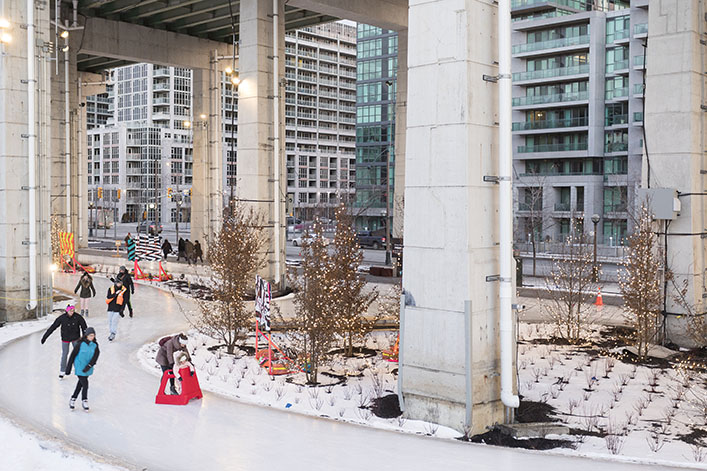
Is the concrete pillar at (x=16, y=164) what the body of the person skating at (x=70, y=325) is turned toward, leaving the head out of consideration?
no

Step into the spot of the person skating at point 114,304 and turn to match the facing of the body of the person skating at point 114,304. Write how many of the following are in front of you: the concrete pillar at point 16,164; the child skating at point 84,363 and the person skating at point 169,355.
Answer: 2

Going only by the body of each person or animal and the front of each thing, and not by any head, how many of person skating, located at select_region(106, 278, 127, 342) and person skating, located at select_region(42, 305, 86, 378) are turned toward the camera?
2

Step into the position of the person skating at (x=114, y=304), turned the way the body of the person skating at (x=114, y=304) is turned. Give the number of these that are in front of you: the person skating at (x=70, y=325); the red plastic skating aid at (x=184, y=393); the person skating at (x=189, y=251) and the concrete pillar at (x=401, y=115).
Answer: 2

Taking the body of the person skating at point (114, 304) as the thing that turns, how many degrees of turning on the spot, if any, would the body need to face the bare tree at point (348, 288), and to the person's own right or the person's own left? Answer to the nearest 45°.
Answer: approximately 45° to the person's own left

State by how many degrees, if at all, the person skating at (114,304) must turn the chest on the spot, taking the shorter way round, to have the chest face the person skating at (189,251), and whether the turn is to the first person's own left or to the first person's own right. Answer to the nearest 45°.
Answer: approximately 180°

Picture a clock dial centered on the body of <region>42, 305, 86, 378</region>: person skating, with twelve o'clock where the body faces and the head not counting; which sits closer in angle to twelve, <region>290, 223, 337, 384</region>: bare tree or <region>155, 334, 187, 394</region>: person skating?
the person skating

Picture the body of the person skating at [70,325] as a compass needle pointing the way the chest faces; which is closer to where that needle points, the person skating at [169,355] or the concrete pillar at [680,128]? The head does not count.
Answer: the person skating

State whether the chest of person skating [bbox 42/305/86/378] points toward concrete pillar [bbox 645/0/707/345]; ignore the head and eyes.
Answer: no

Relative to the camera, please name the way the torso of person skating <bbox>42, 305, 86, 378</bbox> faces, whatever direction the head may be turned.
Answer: toward the camera

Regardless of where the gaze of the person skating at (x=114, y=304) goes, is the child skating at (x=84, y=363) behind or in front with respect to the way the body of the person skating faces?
in front

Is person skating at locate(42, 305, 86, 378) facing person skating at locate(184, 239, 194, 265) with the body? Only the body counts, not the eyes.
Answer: no

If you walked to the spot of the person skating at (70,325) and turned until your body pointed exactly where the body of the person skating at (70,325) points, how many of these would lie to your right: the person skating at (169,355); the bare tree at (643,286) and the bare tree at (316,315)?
0

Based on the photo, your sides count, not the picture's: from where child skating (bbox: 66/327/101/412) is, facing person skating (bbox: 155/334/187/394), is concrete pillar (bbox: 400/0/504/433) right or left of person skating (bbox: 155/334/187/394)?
right

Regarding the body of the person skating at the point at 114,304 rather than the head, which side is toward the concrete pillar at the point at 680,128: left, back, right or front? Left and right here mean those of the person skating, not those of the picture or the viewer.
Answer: left

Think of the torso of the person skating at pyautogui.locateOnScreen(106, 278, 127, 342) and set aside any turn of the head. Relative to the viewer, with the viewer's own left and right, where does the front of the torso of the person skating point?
facing the viewer

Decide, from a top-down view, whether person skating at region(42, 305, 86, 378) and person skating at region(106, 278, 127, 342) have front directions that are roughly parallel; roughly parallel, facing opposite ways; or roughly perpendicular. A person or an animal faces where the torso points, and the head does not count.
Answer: roughly parallel
